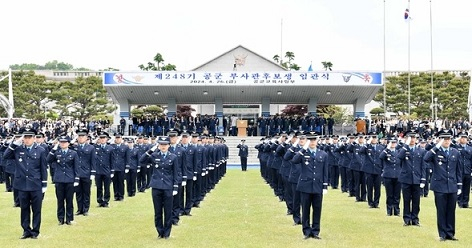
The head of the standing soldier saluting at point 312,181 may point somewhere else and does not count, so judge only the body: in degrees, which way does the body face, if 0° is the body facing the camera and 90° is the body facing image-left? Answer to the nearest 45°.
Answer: approximately 0°

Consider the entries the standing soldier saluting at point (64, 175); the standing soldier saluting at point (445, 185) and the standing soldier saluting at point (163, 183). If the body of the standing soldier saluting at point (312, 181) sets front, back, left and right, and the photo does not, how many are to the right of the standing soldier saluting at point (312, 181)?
2

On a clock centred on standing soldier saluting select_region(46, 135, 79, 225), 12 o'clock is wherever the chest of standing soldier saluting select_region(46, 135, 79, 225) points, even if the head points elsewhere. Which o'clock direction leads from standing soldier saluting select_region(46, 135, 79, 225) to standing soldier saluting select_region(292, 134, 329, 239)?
standing soldier saluting select_region(292, 134, 329, 239) is roughly at 10 o'clock from standing soldier saluting select_region(46, 135, 79, 225).

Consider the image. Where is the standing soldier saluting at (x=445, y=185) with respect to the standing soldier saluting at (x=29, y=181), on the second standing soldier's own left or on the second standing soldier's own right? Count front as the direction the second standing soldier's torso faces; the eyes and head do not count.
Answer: on the second standing soldier's own left

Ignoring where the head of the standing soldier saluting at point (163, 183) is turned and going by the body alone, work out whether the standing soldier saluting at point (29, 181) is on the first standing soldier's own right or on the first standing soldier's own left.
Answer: on the first standing soldier's own right

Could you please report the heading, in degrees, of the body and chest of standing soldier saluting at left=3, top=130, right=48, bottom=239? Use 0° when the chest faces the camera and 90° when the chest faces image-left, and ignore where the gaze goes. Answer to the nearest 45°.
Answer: approximately 0°

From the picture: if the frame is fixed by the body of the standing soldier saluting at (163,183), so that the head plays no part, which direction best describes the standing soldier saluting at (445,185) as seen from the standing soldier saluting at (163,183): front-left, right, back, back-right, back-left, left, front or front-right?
left

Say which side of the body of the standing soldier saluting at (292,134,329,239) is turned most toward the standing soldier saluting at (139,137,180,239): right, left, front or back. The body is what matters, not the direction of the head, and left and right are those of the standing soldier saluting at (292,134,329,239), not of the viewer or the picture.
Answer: right

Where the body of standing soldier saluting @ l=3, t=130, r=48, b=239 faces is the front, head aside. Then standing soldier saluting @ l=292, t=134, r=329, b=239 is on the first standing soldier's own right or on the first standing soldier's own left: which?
on the first standing soldier's own left
